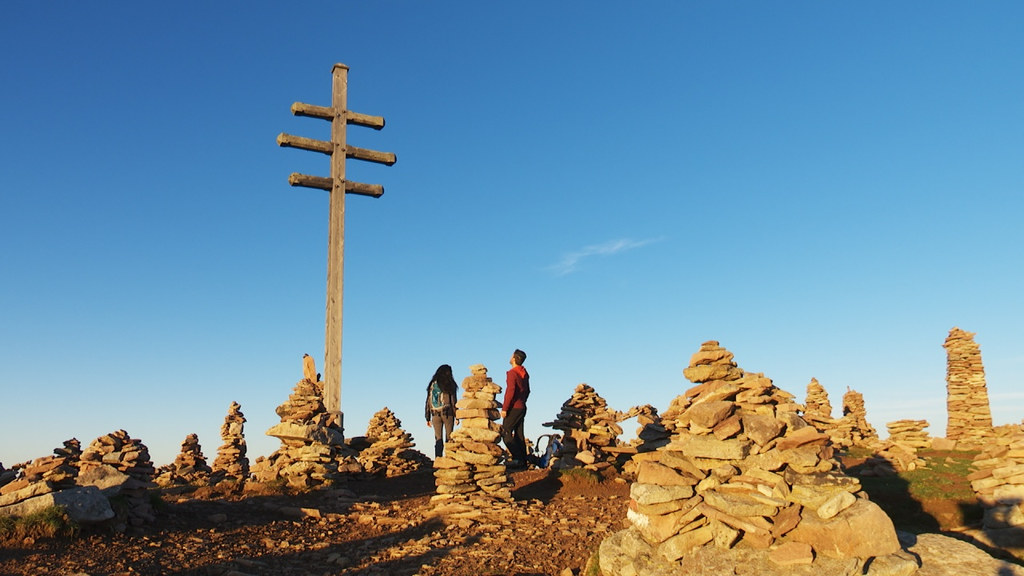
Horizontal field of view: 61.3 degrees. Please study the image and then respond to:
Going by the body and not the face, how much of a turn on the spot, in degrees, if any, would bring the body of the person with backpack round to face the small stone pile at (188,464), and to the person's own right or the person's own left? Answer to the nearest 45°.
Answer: approximately 135° to the person's own left

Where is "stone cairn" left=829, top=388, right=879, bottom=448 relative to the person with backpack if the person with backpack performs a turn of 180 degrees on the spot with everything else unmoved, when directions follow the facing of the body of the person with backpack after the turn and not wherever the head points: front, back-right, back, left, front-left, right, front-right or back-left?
back-left

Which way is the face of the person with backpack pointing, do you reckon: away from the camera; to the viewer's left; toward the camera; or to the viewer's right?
away from the camera

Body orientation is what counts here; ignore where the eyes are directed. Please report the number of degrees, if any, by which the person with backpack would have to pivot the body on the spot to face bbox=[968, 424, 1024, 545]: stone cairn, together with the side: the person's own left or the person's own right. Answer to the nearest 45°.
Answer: approximately 135° to the person's own right

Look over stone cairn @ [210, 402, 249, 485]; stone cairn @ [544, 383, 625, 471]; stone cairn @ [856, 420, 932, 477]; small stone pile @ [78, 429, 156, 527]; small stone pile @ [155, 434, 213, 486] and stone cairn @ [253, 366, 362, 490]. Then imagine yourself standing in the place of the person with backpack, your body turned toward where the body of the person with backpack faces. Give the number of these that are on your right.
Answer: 2

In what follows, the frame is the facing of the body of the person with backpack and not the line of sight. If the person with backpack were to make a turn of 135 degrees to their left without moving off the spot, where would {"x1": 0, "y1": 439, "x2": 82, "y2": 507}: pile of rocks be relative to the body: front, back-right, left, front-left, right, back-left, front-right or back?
front

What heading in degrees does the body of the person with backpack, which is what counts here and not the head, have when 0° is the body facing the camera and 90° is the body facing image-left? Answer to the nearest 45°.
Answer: approximately 180°

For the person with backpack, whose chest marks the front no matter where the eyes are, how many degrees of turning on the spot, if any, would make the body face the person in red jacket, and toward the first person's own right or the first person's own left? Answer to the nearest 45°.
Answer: approximately 135° to the first person's own right

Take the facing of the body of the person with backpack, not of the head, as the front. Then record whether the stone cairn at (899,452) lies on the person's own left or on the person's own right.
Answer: on the person's own right
